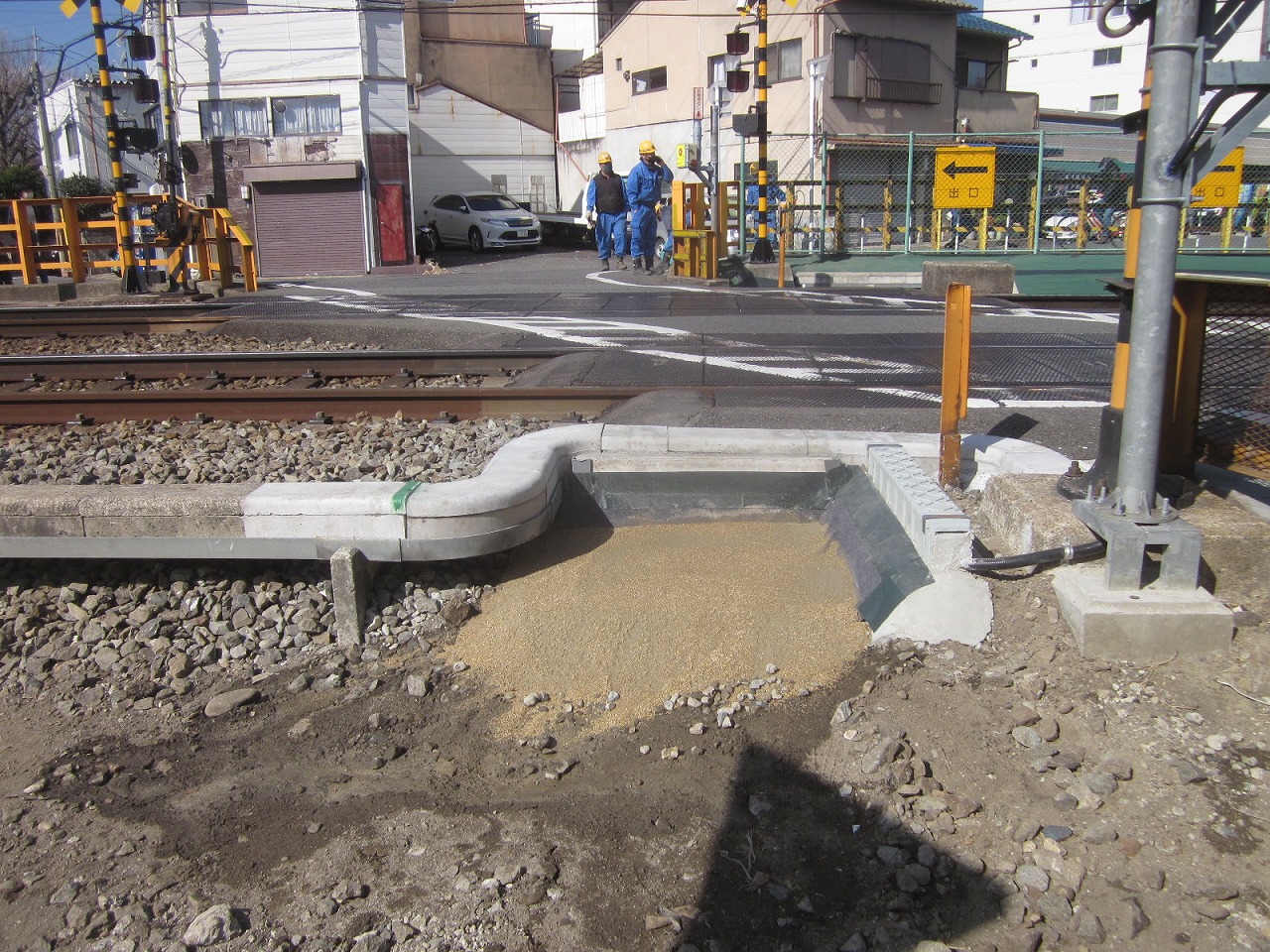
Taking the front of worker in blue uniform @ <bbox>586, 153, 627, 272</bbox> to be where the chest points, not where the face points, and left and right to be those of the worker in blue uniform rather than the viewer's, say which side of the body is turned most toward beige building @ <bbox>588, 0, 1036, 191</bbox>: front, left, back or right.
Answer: back

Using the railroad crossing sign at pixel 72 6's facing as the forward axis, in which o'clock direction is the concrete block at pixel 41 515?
The concrete block is roughly at 12 o'clock from the railroad crossing sign.

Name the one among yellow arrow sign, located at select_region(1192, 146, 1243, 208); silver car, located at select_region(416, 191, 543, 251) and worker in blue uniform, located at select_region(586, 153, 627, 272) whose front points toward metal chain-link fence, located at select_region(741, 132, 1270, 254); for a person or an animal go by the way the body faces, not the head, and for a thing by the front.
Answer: the silver car

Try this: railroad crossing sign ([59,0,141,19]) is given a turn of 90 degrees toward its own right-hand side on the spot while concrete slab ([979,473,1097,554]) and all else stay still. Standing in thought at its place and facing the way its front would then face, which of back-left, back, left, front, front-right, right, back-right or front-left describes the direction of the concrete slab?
left

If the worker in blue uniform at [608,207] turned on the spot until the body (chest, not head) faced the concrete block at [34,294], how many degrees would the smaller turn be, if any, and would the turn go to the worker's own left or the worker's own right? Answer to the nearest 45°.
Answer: approximately 90° to the worker's own right

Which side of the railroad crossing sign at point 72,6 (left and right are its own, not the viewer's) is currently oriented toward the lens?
front

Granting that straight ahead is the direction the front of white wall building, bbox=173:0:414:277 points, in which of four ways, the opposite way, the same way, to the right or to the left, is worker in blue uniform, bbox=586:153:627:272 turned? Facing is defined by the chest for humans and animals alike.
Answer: the same way

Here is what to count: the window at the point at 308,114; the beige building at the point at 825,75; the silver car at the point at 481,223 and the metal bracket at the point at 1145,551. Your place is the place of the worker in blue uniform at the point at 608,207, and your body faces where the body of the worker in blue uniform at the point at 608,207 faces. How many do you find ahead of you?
1

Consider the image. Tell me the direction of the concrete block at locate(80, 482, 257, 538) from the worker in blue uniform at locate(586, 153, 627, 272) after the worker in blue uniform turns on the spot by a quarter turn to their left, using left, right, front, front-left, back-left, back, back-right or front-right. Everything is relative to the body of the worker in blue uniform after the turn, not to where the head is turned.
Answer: right

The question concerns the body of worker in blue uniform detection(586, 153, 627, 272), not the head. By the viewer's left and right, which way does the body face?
facing the viewer

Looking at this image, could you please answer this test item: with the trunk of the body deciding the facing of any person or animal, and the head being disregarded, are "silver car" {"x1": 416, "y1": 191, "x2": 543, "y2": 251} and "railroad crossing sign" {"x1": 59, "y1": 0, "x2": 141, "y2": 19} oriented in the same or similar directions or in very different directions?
same or similar directions

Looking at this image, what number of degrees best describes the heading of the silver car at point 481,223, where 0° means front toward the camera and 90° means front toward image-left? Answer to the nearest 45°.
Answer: approximately 315°

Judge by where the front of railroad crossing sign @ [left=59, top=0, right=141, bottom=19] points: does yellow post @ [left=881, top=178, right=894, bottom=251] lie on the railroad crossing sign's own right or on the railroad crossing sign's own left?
on the railroad crossing sign's own left

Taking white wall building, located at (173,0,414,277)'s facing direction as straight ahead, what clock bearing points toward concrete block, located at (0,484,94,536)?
The concrete block is roughly at 12 o'clock from the white wall building.

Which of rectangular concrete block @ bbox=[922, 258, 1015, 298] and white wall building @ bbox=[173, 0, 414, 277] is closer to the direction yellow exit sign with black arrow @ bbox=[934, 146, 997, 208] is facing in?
the rectangular concrete block

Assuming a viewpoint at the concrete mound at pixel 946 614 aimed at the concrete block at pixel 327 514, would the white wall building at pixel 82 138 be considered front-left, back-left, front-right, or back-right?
front-right

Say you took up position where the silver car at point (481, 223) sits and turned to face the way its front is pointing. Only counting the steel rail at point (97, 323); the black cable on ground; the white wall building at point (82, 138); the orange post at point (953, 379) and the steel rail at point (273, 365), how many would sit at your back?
1

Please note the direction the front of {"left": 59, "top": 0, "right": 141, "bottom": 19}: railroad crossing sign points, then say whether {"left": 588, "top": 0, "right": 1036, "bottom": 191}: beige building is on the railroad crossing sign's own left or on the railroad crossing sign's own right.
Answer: on the railroad crossing sign's own left

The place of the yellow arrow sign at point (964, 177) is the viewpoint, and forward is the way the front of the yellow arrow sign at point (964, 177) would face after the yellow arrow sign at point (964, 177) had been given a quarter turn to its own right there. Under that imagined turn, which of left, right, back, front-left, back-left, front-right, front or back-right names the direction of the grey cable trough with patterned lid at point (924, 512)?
left
